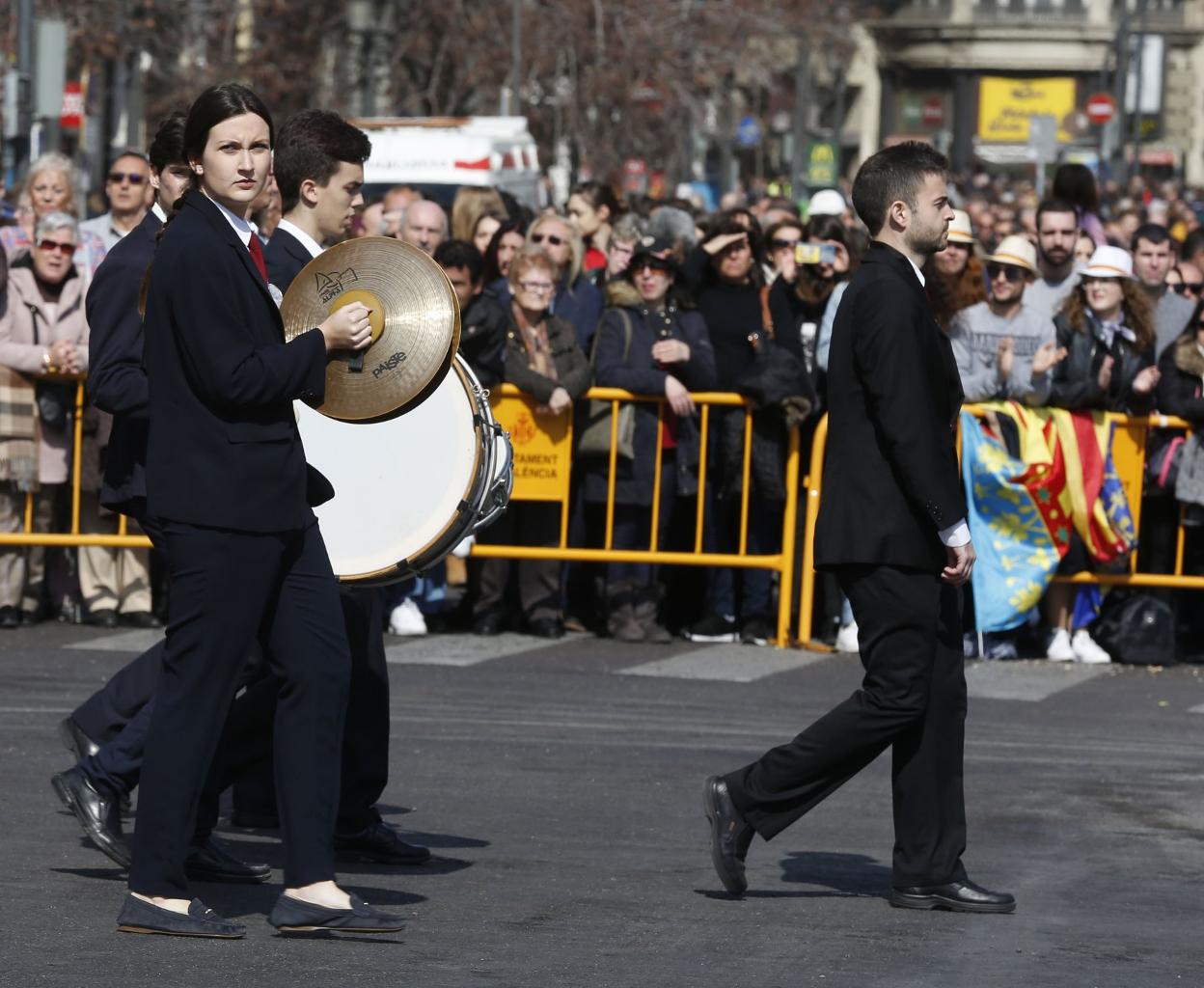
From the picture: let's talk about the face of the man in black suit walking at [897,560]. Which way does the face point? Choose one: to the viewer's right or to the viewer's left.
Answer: to the viewer's right

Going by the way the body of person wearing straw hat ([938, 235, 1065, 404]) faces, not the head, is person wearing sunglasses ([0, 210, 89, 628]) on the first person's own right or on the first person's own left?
on the first person's own right

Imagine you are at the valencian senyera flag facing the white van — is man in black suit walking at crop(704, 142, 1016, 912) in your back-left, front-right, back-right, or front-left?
back-left

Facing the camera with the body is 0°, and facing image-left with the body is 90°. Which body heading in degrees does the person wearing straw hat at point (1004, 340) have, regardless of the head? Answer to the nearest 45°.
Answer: approximately 0°

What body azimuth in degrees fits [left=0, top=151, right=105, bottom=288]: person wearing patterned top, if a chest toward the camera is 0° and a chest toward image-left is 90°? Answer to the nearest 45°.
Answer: approximately 0°

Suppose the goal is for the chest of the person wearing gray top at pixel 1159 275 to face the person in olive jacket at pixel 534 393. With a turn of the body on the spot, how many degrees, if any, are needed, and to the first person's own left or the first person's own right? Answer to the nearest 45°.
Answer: approximately 45° to the first person's own right

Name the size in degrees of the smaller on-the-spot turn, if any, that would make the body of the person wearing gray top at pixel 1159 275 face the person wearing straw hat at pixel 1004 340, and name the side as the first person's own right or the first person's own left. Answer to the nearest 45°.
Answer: approximately 45° to the first person's own right

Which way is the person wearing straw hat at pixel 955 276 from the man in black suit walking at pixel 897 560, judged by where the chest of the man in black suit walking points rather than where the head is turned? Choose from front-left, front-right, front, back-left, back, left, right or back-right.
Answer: left

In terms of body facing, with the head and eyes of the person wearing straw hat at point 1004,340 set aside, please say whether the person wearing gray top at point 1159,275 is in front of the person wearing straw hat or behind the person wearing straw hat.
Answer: behind

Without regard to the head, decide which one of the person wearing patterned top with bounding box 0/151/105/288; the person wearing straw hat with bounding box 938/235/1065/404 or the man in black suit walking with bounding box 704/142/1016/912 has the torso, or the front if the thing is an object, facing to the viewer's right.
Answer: the man in black suit walking
